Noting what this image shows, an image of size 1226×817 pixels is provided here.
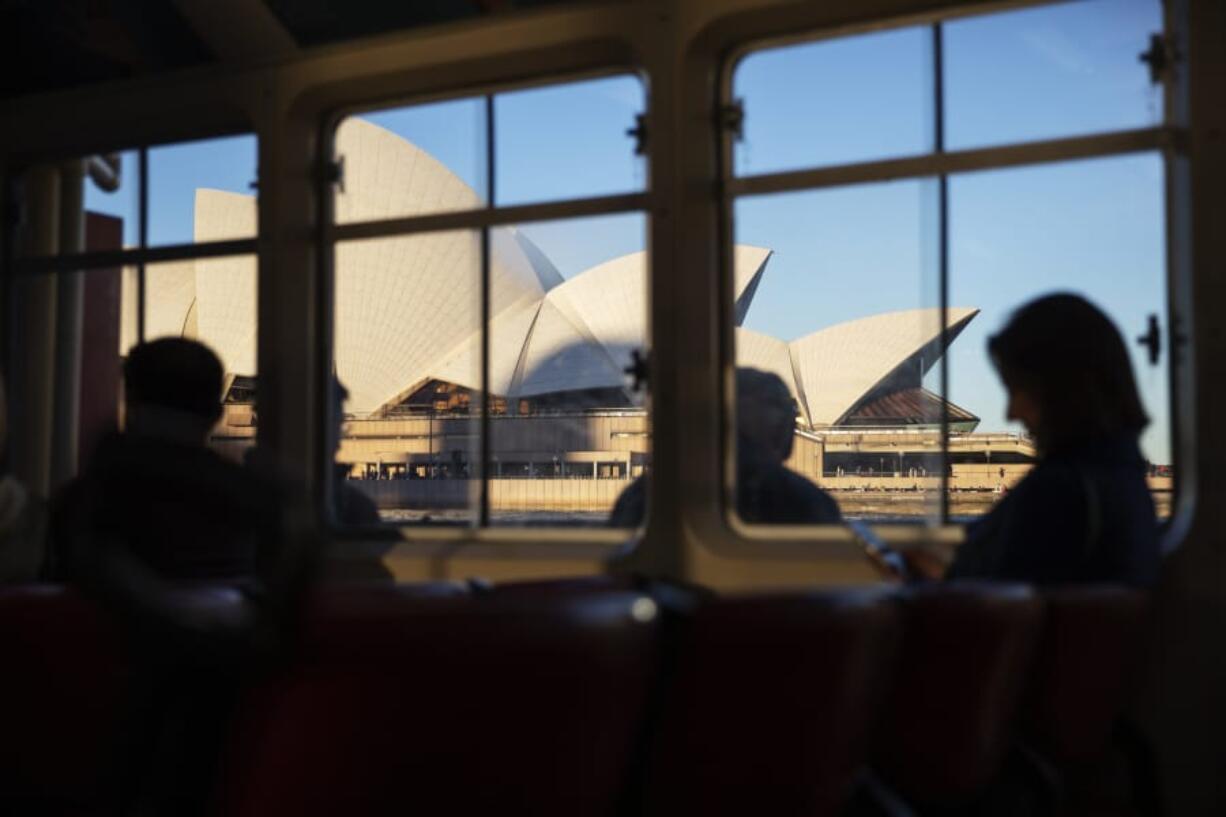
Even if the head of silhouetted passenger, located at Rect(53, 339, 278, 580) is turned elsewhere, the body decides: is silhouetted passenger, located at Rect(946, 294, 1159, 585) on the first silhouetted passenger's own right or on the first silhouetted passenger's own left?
on the first silhouetted passenger's own right

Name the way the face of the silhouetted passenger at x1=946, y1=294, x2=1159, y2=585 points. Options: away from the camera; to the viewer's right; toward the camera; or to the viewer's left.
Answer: to the viewer's left

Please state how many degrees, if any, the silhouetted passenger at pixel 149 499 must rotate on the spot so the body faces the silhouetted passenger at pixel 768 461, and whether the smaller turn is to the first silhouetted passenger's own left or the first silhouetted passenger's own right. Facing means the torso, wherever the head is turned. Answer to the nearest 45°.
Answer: approximately 45° to the first silhouetted passenger's own right

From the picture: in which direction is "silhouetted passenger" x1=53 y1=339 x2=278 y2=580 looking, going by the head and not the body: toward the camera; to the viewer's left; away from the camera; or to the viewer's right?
away from the camera

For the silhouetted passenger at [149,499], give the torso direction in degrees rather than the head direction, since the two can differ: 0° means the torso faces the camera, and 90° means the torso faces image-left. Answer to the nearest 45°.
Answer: approximately 180°
